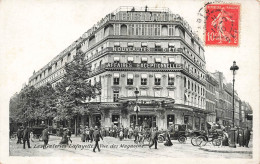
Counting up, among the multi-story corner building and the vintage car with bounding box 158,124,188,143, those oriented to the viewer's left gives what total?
1

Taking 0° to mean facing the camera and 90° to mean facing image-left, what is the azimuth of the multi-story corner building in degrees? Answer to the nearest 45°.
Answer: approximately 0°

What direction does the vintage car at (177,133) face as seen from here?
to the viewer's left
